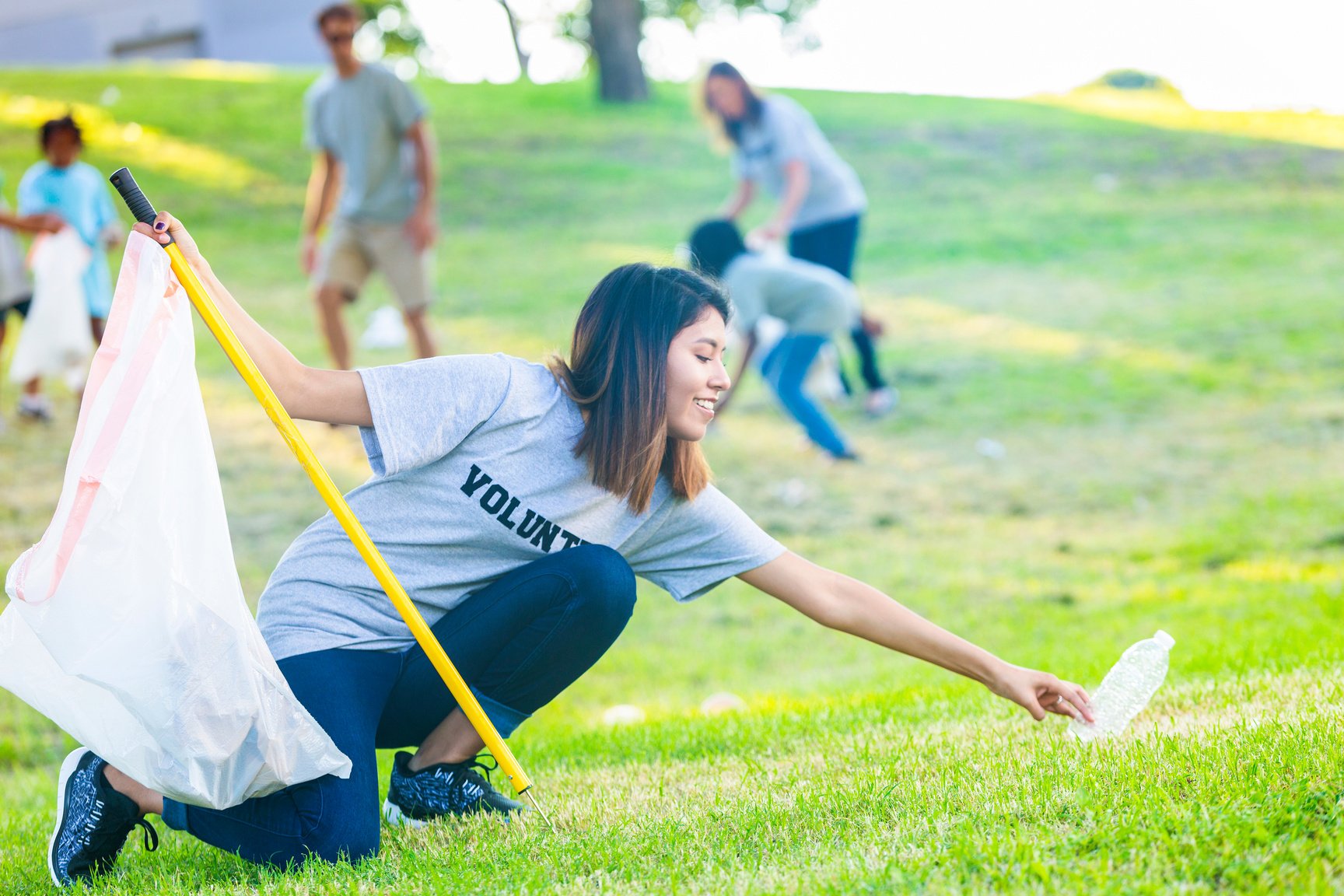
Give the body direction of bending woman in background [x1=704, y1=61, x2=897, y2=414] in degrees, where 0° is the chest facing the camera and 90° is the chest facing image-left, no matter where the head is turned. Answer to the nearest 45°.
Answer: approximately 45°

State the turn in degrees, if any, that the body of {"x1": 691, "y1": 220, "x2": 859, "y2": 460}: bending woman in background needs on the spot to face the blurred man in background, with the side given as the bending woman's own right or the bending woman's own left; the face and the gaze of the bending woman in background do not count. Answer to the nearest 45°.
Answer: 0° — they already face them

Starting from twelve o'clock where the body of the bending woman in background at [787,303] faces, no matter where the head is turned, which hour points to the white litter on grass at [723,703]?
The white litter on grass is roughly at 9 o'clock from the bending woman in background.

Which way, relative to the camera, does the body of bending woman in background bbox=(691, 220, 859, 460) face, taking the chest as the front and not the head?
to the viewer's left

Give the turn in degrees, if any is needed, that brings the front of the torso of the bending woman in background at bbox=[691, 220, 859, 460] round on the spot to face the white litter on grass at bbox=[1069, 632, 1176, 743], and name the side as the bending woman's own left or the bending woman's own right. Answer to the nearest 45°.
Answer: approximately 90° to the bending woman's own left

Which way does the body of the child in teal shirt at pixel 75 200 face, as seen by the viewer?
toward the camera

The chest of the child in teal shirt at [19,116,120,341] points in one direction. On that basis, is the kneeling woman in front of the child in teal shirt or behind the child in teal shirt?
in front

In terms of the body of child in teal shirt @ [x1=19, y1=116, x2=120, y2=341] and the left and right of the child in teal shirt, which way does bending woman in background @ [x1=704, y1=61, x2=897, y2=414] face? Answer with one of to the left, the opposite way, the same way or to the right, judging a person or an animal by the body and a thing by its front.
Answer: to the right

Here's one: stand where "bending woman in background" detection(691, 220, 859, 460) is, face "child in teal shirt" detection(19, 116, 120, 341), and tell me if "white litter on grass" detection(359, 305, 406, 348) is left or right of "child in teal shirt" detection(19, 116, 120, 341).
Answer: right

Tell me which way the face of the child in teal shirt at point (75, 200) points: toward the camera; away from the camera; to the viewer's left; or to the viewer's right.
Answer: toward the camera

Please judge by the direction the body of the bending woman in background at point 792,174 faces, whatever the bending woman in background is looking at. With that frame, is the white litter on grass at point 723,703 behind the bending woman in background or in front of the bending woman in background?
in front

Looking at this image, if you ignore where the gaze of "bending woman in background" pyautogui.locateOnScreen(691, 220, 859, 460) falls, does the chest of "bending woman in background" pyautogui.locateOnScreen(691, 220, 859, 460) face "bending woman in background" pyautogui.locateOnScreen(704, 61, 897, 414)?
no

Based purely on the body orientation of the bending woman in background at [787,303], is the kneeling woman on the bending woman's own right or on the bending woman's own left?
on the bending woman's own left

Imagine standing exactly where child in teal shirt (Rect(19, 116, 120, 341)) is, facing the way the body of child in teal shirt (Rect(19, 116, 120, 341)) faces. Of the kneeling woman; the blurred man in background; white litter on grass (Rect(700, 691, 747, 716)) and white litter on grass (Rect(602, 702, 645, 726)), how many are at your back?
0

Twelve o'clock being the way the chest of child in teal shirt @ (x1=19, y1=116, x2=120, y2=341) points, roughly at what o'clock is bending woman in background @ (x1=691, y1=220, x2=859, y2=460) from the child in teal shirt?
The bending woman in background is roughly at 10 o'clock from the child in teal shirt.

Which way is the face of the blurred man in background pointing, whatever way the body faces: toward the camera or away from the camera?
toward the camera

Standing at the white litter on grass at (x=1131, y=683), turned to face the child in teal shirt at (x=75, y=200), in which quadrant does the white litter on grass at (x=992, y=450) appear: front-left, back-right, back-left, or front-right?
front-right

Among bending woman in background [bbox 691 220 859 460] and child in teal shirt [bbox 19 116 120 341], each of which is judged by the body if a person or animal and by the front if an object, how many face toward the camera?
1

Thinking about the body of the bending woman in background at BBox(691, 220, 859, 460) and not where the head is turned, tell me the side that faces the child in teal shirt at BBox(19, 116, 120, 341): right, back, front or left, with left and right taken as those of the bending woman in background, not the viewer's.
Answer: front

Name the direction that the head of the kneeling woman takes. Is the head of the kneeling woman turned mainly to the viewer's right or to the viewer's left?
to the viewer's right
